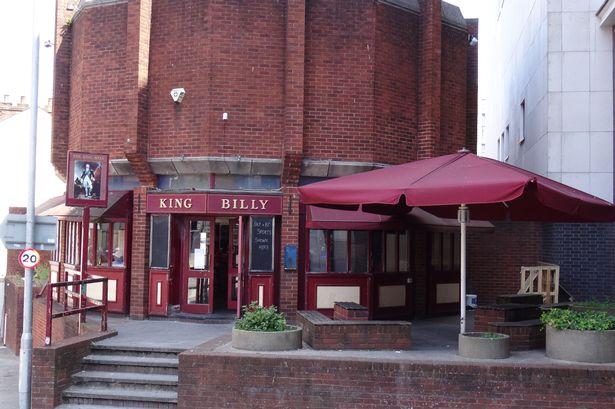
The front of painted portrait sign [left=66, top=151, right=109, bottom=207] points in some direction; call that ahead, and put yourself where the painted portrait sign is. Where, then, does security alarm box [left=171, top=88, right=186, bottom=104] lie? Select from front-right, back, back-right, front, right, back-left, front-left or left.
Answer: back-left

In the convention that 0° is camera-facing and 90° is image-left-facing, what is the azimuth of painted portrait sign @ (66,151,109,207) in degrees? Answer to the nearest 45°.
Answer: approximately 0°

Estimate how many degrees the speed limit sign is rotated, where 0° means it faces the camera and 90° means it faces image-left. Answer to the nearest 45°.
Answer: approximately 0°

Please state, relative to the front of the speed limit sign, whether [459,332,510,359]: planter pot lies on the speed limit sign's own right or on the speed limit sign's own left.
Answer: on the speed limit sign's own left

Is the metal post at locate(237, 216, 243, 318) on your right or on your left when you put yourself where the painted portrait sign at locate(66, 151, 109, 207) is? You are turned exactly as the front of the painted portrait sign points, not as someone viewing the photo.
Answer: on your left

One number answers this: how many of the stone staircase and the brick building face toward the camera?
2

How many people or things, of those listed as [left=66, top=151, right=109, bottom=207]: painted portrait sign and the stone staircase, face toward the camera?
2
